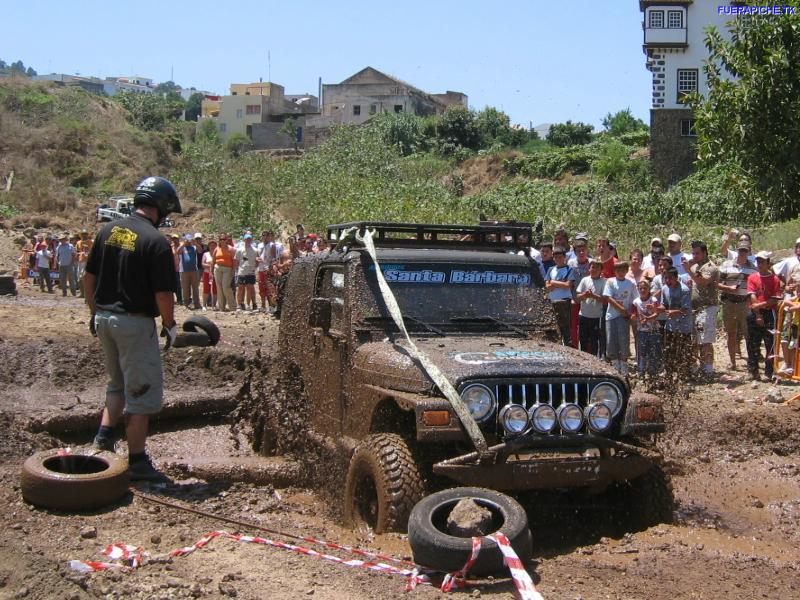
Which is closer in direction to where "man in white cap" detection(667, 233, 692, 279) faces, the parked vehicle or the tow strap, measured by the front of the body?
the tow strap

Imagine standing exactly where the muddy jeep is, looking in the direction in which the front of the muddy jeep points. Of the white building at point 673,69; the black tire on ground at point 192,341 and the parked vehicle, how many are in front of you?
0

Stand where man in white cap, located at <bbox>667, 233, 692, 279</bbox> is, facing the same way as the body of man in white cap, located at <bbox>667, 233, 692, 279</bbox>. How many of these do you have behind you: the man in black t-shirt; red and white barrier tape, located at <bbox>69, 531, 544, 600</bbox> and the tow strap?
0

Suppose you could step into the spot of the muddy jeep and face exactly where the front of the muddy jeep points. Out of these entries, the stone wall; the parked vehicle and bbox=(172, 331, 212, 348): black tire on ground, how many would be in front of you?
0

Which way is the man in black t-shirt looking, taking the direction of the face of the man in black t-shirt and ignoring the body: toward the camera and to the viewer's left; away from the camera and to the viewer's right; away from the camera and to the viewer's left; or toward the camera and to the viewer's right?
away from the camera and to the viewer's right

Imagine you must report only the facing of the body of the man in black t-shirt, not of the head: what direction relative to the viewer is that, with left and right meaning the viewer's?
facing away from the viewer and to the right of the viewer

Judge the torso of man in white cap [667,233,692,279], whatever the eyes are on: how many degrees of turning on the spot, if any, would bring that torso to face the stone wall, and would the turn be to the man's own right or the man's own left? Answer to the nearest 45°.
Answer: approximately 135° to the man's own right

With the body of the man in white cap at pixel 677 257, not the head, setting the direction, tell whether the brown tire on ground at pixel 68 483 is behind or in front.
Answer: in front

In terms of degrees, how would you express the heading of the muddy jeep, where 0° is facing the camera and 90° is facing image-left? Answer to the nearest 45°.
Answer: approximately 315°

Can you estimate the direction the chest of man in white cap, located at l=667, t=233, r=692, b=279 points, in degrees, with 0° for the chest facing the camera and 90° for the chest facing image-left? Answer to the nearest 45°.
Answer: approximately 45°

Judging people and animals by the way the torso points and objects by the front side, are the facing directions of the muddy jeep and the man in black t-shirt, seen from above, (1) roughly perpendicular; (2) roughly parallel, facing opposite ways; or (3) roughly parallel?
roughly perpendicular

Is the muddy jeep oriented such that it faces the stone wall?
no

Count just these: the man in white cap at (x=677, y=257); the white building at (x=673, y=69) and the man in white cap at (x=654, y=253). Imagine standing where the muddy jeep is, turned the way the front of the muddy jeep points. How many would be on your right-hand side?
0

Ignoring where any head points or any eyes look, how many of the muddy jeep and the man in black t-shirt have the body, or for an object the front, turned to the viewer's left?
0
